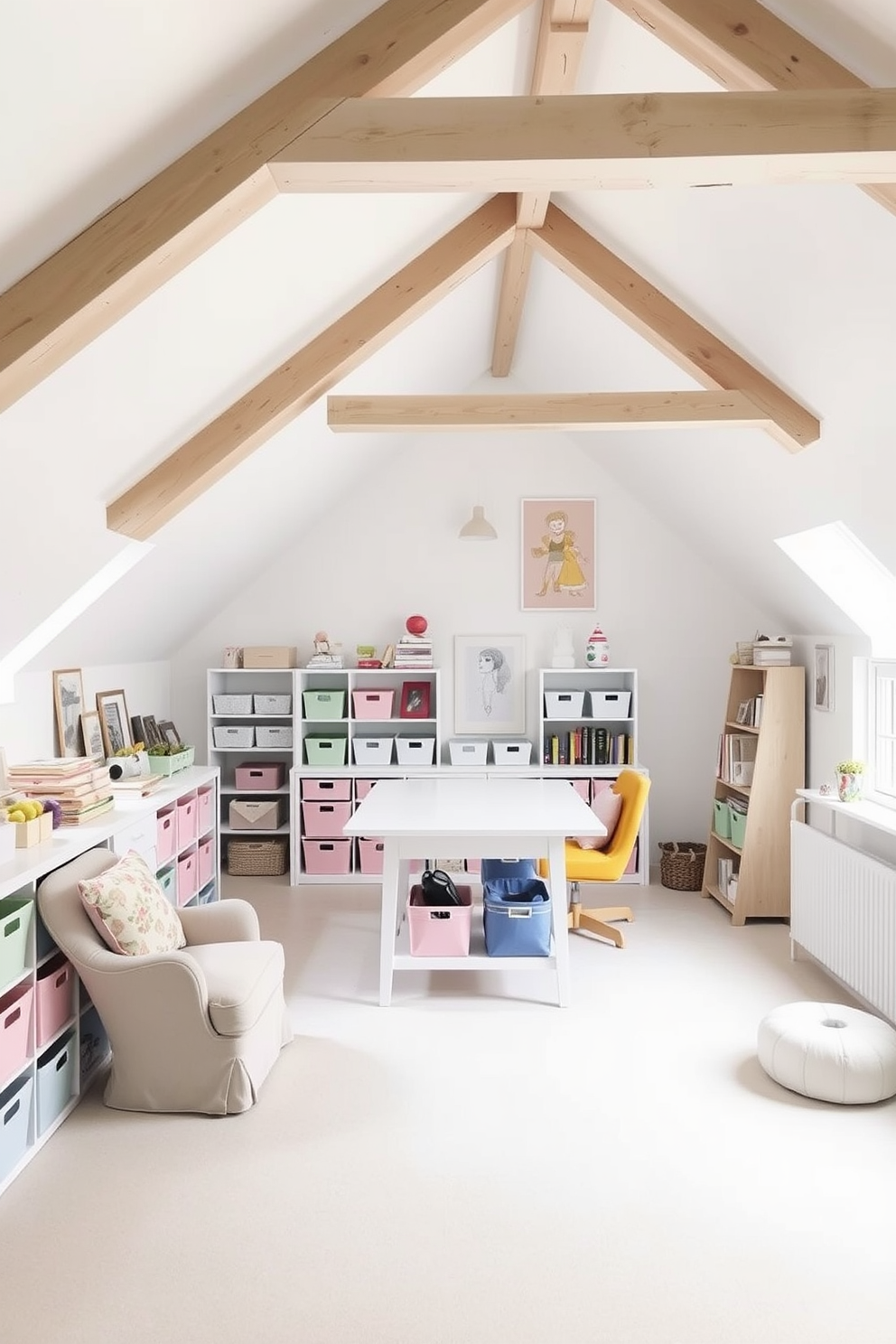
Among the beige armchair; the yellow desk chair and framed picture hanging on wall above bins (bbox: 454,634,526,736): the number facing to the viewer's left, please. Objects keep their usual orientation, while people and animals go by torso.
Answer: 1

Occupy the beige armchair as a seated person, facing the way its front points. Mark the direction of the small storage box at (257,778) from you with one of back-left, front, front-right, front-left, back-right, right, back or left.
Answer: left

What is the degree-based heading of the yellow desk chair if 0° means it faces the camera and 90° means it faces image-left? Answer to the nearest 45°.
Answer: approximately 90°

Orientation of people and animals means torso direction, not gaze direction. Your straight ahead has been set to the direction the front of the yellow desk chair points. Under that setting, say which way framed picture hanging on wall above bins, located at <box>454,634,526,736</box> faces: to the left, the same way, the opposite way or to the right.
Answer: to the left

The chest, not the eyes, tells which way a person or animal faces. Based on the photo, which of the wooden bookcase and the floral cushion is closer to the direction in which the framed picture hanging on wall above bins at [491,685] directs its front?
the floral cushion

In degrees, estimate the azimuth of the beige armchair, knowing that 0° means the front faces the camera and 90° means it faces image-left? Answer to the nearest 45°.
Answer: approximately 270°

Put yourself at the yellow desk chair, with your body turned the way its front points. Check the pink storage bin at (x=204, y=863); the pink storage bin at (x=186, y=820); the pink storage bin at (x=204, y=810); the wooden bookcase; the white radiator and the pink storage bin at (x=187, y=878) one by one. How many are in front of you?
4

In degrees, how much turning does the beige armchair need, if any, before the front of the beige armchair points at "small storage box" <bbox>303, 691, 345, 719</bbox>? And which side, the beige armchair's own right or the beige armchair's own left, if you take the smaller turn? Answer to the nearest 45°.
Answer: approximately 90° to the beige armchair's own left

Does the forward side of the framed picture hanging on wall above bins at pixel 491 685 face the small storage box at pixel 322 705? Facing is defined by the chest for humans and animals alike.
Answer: no

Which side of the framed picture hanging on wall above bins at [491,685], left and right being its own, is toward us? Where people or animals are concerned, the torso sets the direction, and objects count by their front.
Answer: front

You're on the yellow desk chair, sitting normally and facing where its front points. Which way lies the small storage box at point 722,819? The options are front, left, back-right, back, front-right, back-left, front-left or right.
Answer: back-right

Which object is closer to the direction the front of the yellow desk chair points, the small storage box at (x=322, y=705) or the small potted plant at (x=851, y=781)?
the small storage box

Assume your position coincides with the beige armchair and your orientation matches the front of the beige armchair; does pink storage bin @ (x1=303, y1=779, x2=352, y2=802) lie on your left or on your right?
on your left

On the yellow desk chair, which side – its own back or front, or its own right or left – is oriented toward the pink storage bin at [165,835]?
front
